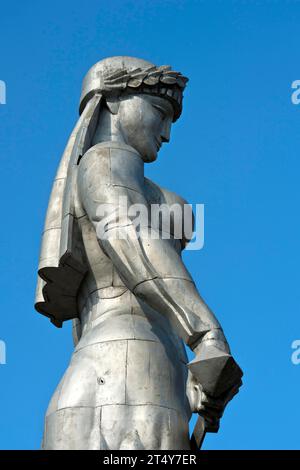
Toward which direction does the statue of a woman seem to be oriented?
to the viewer's right
